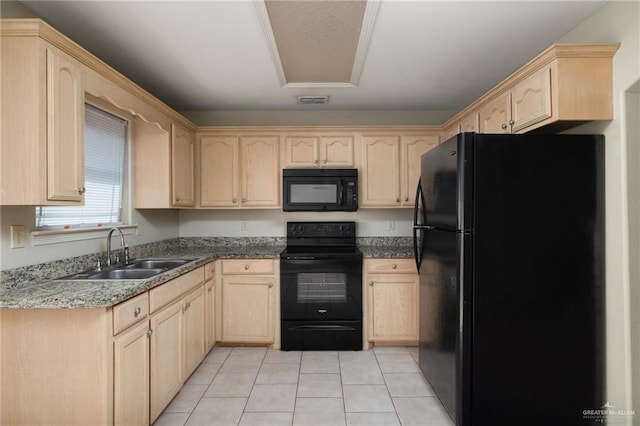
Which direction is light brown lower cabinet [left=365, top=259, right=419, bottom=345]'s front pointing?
toward the camera

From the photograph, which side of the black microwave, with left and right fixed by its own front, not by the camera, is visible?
front

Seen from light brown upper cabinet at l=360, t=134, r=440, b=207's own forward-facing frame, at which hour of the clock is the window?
The window is roughly at 2 o'clock from the light brown upper cabinet.

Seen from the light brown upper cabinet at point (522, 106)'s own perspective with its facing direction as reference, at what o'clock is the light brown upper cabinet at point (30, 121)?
the light brown upper cabinet at point (30, 121) is roughly at 12 o'clock from the light brown upper cabinet at point (522, 106).

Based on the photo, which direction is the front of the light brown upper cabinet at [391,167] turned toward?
toward the camera

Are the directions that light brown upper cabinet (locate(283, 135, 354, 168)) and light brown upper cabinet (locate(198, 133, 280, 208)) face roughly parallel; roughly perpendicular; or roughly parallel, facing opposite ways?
roughly parallel

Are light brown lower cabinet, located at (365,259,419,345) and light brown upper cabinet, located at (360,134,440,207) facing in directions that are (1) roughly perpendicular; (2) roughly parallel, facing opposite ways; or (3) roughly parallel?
roughly parallel

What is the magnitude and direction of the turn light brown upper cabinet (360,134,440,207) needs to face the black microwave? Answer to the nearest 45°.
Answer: approximately 90° to its right

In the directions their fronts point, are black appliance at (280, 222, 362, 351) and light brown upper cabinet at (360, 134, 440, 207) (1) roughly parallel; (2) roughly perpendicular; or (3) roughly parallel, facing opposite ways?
roughly parallel

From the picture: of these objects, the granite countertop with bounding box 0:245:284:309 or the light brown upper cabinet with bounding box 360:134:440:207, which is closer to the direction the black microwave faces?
the granite countertop

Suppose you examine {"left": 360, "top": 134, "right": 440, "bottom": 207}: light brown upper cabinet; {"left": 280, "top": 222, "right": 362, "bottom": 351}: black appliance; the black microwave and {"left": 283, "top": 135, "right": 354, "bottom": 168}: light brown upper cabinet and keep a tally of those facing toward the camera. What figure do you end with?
4

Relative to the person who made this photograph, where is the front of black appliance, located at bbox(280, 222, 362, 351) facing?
facing the viewer

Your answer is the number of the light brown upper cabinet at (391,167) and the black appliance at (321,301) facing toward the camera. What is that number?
2

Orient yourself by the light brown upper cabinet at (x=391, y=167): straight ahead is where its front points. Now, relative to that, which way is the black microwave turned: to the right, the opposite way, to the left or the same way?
the same way

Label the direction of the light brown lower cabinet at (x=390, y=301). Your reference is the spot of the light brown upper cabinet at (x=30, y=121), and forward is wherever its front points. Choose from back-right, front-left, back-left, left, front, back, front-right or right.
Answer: front-left

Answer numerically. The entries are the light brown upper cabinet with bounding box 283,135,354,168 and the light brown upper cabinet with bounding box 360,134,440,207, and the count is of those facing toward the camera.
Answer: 2

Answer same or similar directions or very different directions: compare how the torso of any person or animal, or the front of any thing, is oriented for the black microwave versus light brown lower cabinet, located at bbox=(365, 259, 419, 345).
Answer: same or similar directions

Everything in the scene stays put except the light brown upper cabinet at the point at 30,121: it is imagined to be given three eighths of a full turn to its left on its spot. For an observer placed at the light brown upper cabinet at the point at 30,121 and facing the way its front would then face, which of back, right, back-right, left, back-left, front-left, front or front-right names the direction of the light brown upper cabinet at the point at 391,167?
right

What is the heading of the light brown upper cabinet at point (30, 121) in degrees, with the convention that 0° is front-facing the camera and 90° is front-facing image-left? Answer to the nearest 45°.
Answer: approximately 315°
